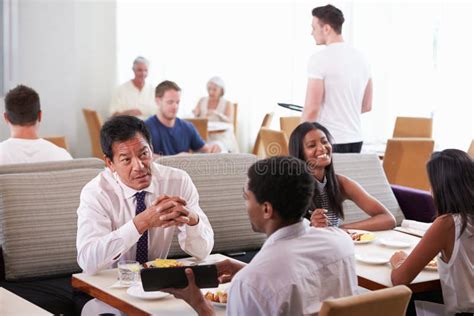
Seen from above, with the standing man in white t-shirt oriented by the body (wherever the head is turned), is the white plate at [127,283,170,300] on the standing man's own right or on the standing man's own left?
on the standing man's own left

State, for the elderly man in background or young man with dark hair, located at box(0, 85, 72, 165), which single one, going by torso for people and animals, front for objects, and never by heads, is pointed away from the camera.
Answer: the young man with dark hair

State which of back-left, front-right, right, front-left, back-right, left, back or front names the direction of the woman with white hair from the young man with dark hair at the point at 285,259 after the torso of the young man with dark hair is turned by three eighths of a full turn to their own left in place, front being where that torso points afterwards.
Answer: back

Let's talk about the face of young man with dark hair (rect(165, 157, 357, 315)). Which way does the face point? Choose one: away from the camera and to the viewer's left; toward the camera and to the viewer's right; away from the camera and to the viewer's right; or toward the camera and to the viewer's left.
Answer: away from the camera and to the viewer's left

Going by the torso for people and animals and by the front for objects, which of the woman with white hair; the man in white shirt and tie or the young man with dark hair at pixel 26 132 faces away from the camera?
the young man with dark hair

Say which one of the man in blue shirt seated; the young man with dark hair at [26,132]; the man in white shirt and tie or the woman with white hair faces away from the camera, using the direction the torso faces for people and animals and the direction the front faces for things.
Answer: the young man with dark hair

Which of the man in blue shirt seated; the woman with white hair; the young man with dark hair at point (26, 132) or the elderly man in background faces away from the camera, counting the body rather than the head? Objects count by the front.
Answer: the young man with dark hair

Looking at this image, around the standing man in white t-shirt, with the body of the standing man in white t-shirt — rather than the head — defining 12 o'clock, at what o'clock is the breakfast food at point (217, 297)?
The breakfast food is roughly at 8 o'clock from the standing man in white t-shirt.

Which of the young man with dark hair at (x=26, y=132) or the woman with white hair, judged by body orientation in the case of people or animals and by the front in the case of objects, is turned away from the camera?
the young man with dark hair

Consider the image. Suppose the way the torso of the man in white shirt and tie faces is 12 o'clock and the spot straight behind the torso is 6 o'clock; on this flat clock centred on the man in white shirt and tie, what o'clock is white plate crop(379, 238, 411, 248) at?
The white plate is roughly at 10 o'clock from the man in white shirt and tie.

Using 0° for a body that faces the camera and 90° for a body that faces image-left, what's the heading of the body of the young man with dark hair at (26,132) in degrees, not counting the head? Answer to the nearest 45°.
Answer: approximately 180°

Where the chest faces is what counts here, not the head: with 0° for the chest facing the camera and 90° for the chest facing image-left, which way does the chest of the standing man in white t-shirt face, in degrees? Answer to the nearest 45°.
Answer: approximately 135°

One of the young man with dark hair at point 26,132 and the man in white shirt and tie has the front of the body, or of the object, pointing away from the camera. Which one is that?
the young man with dark hair

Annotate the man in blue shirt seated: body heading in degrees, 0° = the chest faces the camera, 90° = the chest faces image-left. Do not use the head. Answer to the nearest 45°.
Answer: approximately 315°
